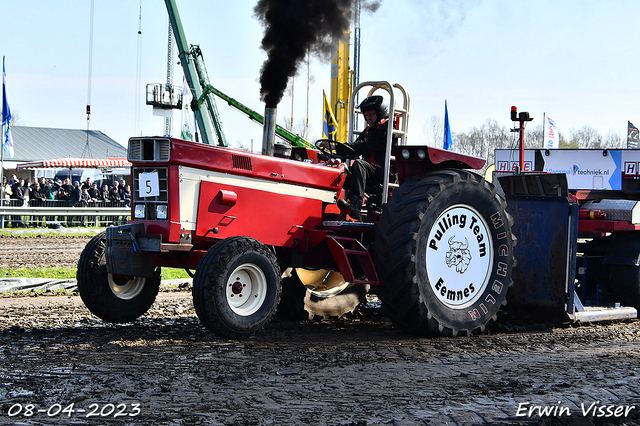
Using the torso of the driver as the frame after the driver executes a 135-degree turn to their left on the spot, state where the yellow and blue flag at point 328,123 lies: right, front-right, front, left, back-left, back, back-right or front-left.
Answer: left

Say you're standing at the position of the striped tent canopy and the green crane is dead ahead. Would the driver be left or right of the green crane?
right

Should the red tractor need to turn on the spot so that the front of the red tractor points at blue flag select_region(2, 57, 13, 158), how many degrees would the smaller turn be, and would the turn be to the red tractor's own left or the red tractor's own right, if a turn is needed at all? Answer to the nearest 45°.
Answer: approximately 90° to the red tractor's own right

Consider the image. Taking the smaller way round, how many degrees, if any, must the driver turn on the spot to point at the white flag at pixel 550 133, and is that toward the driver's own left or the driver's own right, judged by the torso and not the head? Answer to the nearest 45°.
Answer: approximately 135° to the driver's own right

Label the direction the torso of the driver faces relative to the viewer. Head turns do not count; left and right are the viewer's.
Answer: facing the viewer and to the left of the viewer

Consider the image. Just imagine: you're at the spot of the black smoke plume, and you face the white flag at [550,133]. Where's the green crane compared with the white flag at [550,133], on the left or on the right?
left

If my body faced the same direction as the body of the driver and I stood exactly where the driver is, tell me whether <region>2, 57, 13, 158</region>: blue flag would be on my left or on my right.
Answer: on my right

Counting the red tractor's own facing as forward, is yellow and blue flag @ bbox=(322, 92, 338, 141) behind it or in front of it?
behind

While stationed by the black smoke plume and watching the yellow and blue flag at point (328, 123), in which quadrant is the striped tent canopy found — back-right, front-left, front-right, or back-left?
front-left

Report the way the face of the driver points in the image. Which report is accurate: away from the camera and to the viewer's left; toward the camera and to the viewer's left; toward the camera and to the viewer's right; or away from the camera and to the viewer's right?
toward the camera and to the viewer's left

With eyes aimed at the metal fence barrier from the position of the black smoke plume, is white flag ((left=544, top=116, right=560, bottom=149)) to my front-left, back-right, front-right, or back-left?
front-right

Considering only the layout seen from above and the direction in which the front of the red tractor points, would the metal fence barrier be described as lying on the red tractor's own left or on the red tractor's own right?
on the red tractor's own right
